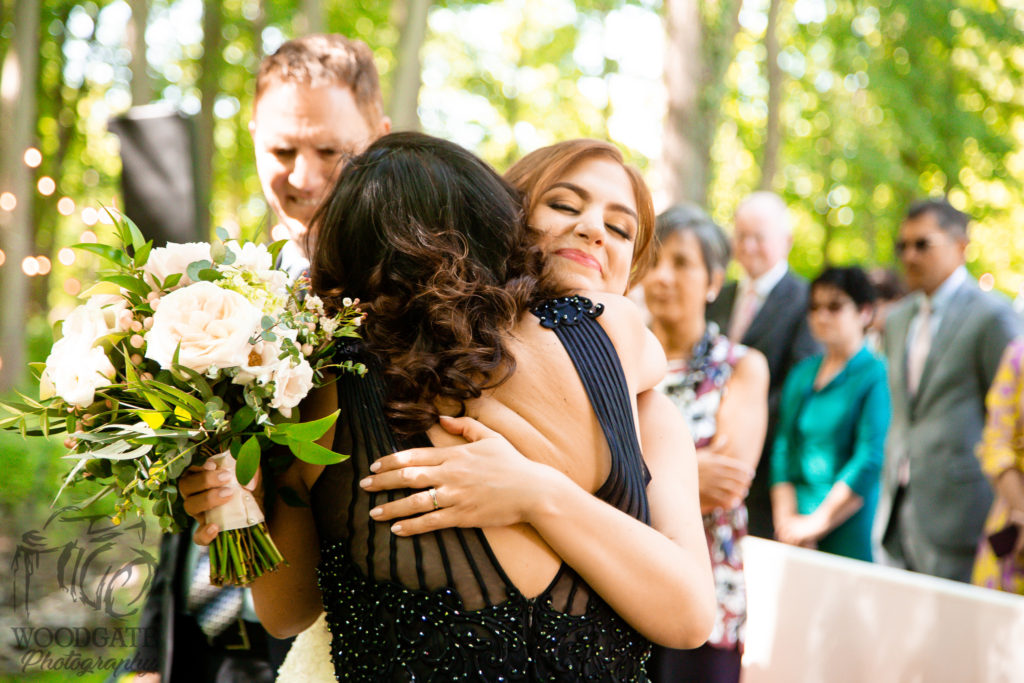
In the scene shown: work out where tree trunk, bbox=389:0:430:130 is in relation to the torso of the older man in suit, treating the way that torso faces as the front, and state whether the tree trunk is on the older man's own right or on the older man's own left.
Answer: on the older man's own right

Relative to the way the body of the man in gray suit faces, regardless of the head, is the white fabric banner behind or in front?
in front

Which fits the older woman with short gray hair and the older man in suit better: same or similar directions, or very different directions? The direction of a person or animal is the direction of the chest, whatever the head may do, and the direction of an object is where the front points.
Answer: same or similar directions

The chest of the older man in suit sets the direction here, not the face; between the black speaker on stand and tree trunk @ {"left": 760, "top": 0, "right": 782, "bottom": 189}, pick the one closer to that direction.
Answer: the black speaker on stand

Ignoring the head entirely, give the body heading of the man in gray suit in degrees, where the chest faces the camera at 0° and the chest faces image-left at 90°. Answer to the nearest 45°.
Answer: approximately 45°

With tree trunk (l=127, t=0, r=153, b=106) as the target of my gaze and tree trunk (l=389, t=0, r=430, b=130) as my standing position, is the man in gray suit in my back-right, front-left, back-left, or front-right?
back-left

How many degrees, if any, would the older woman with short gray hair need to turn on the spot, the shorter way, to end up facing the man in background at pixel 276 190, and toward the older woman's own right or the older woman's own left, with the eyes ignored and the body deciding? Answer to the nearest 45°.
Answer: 0° — they already face them

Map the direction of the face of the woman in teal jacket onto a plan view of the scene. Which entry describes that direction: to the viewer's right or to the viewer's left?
to the viewer's left

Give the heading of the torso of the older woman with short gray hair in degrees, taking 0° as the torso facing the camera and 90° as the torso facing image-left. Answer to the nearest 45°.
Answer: approximately 45°

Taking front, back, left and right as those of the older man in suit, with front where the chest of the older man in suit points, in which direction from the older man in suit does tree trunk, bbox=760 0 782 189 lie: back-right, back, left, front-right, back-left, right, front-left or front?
back-right

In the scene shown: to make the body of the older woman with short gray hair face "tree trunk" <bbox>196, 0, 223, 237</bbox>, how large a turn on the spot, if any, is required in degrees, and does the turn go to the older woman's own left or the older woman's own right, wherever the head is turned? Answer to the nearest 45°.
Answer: approximately 90° to the older woman's own right

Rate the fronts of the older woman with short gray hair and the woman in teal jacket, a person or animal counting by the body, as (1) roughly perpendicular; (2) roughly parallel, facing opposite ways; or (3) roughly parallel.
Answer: roughly parallel

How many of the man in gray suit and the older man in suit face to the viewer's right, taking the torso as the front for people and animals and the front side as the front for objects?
0

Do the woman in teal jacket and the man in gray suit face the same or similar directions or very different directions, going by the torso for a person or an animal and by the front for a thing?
same or similar directions
